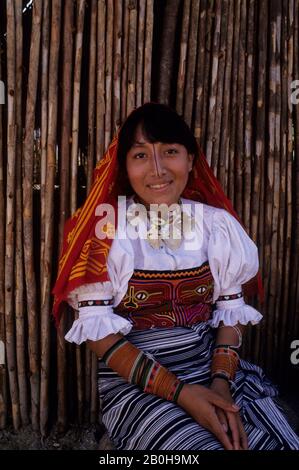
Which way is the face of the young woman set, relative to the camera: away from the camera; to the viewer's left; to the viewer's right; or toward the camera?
toward the camera

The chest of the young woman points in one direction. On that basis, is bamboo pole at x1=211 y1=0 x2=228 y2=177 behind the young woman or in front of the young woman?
behind

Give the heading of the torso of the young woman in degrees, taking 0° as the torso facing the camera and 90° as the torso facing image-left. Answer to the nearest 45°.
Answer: approximately 0°
